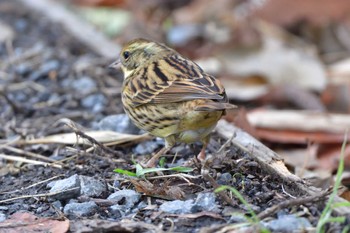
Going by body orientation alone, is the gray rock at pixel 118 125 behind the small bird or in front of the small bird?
in front

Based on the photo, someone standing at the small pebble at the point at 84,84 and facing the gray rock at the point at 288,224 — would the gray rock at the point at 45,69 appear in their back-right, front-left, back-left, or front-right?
back-right

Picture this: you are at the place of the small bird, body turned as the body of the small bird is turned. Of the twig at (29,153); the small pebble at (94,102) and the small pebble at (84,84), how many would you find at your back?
0

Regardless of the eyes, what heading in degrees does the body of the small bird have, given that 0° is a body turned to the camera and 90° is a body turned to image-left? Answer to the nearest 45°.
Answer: approximately 135°

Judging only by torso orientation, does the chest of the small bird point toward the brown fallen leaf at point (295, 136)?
no

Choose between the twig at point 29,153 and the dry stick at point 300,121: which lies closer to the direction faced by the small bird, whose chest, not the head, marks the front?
the twig

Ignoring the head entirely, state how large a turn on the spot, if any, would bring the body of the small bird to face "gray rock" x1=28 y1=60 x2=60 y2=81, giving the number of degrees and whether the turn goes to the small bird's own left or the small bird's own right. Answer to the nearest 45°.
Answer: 0° — it already faces it
